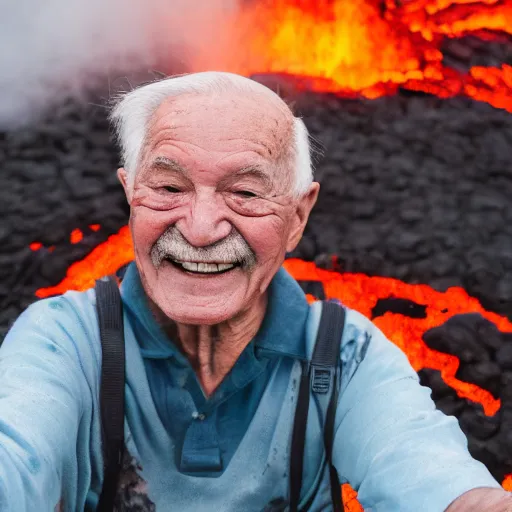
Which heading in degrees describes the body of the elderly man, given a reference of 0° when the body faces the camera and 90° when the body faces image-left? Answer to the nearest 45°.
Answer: approximately 0°
